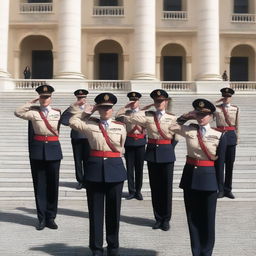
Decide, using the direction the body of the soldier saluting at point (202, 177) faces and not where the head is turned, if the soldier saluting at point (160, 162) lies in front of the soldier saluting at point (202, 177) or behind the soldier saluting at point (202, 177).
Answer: behind

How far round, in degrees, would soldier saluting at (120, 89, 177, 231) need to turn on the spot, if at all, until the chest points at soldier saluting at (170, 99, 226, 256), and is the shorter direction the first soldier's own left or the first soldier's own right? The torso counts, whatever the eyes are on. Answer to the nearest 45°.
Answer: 0° — they already face them

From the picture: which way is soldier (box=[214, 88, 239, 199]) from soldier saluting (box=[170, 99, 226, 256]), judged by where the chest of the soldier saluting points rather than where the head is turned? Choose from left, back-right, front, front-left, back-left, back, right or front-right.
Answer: back
